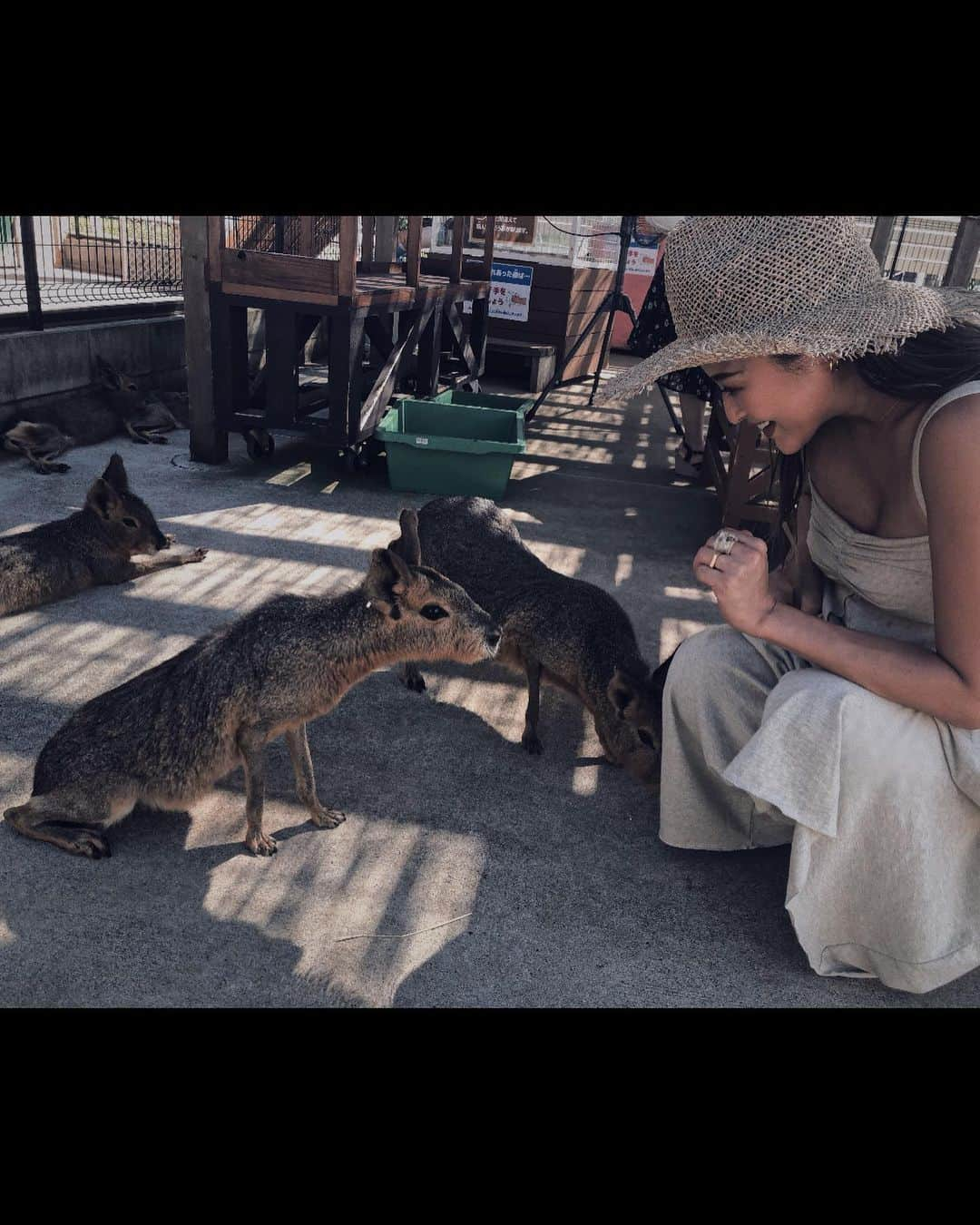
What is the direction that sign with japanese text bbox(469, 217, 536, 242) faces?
toward the camera

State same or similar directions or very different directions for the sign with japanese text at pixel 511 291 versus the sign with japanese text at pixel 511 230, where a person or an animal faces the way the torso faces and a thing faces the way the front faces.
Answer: same or similar directions

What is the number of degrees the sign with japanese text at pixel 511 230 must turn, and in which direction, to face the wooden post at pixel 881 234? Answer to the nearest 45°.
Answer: approximately 45° to its left

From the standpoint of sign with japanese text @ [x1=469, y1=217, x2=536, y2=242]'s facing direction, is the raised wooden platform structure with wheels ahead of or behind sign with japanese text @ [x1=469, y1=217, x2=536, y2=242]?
ahead

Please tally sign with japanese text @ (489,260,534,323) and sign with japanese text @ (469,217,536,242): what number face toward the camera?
2

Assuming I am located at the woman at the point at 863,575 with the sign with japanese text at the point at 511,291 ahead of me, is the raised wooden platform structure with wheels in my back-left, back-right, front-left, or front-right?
front-left

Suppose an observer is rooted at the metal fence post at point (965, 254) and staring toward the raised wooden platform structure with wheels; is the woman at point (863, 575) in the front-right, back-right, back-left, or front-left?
front-left

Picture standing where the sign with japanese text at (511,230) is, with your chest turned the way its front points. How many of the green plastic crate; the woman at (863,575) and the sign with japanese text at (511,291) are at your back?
0

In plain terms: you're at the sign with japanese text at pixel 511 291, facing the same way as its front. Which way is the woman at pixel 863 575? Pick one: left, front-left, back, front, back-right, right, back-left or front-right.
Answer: front

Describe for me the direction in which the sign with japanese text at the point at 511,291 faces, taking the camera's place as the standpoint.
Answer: facing the viewer

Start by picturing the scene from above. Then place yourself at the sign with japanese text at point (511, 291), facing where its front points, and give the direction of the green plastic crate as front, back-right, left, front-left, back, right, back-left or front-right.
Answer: front

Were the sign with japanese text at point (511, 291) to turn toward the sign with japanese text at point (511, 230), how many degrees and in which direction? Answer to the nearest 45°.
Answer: approximately 180°

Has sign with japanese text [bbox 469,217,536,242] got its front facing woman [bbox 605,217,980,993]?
yes

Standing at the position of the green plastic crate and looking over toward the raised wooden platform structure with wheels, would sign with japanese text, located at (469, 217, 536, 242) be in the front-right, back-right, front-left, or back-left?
front-right
